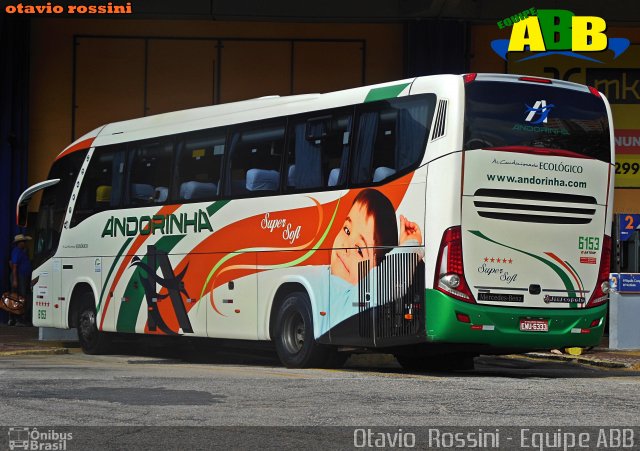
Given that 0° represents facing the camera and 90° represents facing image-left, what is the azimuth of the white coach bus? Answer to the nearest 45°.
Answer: approximately 135°

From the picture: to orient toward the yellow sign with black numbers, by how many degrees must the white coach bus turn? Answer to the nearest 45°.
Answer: approximately 90° to its right

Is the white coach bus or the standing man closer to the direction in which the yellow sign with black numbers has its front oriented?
the white coach bus

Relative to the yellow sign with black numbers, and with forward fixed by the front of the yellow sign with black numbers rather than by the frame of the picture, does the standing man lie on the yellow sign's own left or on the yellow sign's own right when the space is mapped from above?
on the yellow sign's own right

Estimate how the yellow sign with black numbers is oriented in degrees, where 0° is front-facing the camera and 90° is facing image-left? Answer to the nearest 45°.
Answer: approximately 0°
